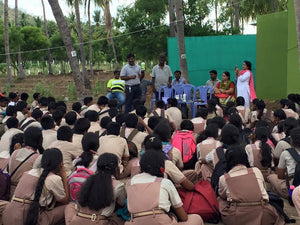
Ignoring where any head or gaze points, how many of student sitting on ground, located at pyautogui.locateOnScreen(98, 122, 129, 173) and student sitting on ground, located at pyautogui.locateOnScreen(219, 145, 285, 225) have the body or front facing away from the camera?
2

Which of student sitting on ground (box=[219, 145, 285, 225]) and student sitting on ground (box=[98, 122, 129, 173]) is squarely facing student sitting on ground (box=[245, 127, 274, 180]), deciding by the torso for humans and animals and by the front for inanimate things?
student sitting on ground (box=[219, 145, 285, 225])

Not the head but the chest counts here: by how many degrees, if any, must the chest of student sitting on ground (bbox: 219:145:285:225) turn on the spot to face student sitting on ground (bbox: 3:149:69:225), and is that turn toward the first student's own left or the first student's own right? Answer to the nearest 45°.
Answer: approximately 90° to the first student's own left

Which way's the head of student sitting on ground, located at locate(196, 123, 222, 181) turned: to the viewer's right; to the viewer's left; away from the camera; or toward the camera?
away from the camera

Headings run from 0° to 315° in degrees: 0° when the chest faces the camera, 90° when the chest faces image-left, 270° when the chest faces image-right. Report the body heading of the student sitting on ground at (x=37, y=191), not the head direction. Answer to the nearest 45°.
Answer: approximately 225°

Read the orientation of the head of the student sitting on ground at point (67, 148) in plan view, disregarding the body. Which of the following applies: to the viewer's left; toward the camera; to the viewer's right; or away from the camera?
away from the camera

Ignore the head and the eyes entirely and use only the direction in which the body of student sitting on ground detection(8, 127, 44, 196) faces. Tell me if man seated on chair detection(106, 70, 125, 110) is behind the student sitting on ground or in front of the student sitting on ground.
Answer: in front

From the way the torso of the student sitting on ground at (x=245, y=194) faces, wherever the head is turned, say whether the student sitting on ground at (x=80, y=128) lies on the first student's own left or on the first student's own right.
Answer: on the first student's own left

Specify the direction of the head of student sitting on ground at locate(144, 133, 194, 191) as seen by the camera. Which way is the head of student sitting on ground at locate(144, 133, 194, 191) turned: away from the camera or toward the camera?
away from the camera

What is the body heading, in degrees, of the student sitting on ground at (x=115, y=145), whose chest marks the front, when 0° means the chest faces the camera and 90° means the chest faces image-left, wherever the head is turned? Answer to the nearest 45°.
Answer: approximately 180°

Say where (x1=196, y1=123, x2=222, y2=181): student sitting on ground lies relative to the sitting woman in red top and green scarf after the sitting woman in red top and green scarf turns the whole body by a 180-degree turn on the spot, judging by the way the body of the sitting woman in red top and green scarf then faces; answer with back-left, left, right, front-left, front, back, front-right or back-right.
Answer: back-right

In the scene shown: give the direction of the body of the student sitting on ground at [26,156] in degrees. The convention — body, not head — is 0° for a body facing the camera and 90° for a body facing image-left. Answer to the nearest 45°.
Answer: approximately 225°

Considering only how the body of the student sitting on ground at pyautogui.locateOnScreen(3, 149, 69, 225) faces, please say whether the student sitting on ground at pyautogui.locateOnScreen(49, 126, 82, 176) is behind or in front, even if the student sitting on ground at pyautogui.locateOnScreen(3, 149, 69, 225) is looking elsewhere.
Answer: in front

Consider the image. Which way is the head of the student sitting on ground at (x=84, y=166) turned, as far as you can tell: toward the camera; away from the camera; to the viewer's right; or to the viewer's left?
away from the camera

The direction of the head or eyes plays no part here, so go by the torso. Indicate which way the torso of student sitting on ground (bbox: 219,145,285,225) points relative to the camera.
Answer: away from the camera
